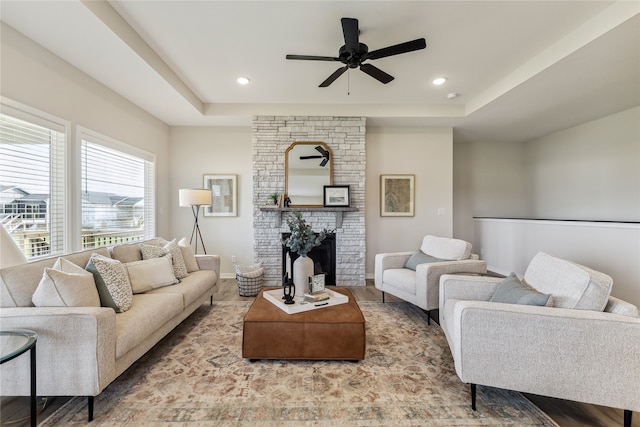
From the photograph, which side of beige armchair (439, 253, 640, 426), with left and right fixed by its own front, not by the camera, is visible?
left

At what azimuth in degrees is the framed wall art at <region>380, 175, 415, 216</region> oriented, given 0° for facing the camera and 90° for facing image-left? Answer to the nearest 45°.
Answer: approximately 0°

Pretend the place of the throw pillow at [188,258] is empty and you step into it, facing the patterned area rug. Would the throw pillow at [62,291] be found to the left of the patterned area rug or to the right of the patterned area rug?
right

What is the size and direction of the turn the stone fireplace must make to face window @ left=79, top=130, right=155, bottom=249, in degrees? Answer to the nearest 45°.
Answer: approximately 90° to its right

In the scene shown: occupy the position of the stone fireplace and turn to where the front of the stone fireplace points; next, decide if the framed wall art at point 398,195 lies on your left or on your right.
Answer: on your left

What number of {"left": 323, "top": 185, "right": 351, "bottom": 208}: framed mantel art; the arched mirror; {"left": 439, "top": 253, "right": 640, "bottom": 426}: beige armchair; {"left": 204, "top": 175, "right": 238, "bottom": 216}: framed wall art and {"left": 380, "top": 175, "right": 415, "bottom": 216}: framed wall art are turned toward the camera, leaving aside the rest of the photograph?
4

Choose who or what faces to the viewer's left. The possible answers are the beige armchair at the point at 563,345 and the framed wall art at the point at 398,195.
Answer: the beige armchair

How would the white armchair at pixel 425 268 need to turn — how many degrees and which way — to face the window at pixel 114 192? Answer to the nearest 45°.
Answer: approximately 45° to its right

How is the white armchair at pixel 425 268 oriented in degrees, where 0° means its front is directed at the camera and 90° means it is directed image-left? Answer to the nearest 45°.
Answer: approximately 45°

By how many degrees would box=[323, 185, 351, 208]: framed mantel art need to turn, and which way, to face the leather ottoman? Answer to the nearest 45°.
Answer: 0° — it already faces it
